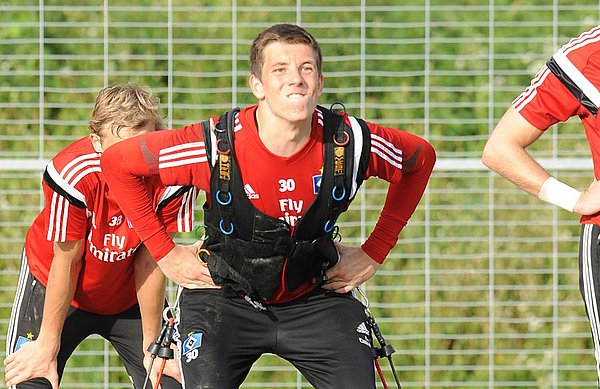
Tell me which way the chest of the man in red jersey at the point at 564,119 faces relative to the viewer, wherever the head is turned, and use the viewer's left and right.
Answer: facing the viewer

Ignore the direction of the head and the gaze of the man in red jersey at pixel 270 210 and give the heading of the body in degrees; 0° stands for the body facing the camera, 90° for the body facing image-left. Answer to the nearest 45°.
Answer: approximately 0°

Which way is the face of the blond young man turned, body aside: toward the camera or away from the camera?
toward the camera

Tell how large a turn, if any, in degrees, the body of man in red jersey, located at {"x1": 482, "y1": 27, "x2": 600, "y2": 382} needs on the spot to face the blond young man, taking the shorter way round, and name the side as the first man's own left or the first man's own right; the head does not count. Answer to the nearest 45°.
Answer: approximately 90° to the first man's own right

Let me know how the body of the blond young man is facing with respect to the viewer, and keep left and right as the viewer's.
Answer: facing the viewer and to the right of the viewer

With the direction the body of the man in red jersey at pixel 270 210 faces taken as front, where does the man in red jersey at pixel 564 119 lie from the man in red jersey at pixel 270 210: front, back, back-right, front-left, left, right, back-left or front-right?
left

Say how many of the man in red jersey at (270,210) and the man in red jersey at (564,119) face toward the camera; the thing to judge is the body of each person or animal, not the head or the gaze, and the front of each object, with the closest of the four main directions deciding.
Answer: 2
